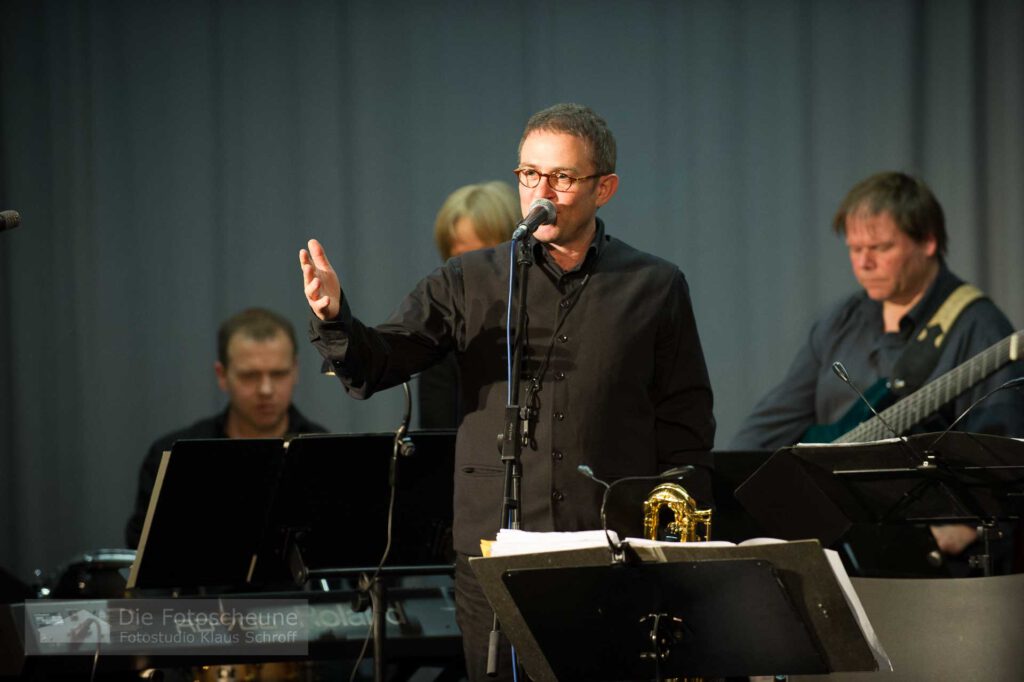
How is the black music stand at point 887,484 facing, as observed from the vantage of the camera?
facing away from the viewer

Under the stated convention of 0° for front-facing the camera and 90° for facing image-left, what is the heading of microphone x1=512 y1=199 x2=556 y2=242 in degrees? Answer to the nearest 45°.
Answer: approximately 225°

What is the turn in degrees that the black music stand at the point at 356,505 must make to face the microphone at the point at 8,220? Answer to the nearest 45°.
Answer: approximately 135° to its left

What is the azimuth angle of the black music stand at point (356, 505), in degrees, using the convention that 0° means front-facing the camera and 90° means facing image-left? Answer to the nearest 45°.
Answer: approximately 180°

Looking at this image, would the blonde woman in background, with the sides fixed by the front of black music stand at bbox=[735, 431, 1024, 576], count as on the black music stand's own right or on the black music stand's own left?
on the black music stand's own left

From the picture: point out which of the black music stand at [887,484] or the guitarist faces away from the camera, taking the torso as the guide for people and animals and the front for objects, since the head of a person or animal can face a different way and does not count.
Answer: the black music stand

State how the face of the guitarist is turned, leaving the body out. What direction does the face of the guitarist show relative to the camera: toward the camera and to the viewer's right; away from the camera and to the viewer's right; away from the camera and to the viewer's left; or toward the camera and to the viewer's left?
toward the camera and to the viewer's left

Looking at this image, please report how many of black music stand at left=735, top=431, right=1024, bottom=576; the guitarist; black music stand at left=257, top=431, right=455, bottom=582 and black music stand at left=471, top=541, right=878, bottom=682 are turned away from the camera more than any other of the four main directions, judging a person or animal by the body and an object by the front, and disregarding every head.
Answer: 3

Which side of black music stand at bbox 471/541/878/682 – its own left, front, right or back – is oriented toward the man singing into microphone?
front

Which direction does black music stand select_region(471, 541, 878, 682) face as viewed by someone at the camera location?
facing away from the viewer

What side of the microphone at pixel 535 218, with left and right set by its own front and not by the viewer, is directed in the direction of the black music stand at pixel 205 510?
left

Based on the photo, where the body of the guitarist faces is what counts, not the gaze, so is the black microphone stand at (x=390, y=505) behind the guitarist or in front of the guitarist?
in front

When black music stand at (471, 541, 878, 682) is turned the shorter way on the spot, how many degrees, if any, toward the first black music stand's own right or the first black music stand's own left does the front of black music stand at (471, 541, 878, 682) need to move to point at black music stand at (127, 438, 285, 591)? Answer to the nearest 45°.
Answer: approximately 45° to the first black music stand's own left

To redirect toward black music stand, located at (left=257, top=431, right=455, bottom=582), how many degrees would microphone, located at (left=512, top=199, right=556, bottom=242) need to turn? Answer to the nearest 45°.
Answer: approximately 90° to its left

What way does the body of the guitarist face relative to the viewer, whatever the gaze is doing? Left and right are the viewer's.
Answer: facing the viewer and to the left of the viewer
